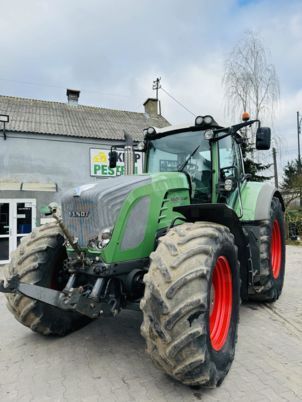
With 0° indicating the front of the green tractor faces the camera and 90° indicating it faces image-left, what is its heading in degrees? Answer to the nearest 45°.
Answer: approximately 45°
